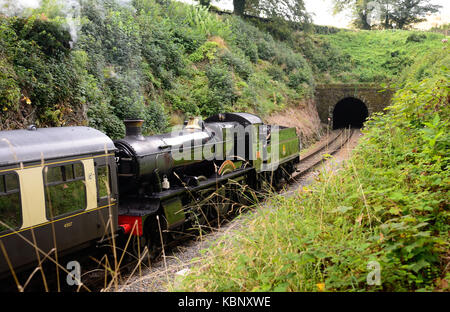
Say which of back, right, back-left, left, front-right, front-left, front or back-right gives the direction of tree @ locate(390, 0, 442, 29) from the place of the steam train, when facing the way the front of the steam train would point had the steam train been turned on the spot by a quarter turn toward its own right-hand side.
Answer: right

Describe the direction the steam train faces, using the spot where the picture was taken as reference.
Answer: facing the viewer and to the left of the viewer
